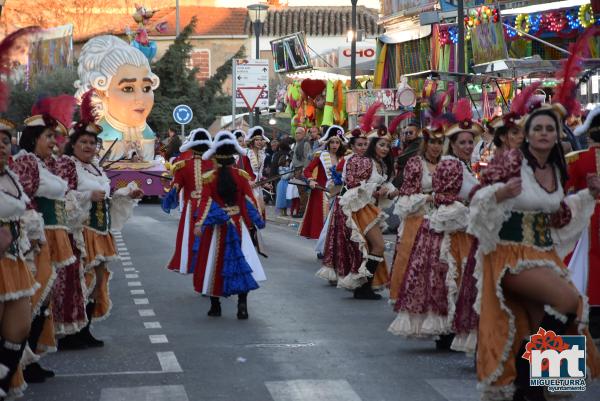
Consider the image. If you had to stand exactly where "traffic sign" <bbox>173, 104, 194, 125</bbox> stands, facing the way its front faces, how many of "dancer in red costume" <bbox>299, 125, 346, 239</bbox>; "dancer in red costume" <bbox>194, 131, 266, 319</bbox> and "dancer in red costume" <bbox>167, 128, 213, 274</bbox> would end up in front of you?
3

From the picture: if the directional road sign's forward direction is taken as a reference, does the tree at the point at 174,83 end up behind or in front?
behind

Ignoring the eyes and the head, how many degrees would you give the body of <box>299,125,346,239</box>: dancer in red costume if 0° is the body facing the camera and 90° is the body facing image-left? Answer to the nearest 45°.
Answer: approximately 315°

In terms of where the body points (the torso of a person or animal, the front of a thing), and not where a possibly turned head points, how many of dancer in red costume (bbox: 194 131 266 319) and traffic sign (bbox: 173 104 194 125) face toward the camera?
1

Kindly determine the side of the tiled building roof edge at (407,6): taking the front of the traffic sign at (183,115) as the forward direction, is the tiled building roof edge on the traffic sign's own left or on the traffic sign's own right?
on the traffic sign's own left

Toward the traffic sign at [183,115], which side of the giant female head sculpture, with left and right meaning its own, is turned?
left

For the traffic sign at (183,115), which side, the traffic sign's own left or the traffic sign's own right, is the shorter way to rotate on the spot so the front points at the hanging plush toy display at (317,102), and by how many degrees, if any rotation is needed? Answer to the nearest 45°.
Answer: approximately 45° to the traffic sign's own left

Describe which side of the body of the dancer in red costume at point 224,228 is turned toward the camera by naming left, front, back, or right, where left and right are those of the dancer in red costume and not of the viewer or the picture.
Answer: back

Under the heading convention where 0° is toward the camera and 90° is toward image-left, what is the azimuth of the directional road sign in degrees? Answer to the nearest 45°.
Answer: approximately 0°

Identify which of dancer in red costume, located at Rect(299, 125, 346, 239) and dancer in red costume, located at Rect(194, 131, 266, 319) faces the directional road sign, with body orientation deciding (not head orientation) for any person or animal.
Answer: dancer in red costume, located at Rect(194, 131, 266, 319)
